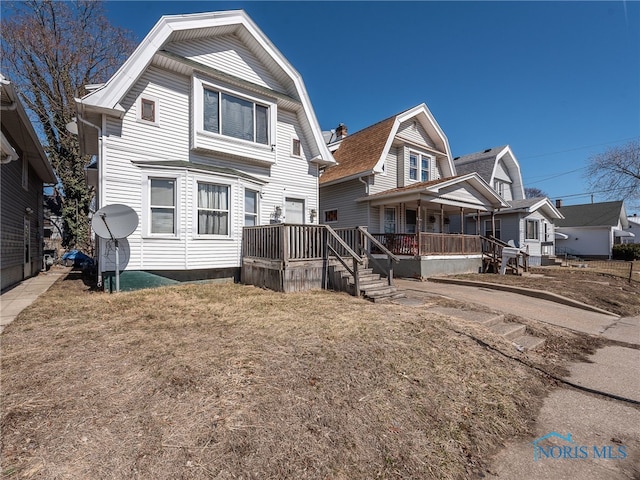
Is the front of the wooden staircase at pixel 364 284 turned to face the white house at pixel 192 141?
no

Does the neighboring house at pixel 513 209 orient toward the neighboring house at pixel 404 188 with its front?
no

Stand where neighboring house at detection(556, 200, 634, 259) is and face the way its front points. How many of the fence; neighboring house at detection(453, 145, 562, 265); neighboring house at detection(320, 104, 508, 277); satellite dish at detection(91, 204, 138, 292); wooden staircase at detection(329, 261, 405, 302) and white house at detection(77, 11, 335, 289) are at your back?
0

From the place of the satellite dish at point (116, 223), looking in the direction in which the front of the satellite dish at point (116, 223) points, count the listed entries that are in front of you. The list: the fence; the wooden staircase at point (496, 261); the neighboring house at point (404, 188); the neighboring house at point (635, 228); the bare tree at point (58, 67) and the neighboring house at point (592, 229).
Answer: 0

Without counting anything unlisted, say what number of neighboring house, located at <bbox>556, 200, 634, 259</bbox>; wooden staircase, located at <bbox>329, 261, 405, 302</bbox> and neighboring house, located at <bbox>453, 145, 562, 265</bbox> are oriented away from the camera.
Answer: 0

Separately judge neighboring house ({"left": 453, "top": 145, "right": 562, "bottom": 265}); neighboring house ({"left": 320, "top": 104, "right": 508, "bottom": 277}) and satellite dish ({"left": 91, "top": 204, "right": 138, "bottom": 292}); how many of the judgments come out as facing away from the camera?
0

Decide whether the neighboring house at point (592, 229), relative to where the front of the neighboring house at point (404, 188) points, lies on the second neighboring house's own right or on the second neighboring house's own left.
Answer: on the second neighboring house's own left

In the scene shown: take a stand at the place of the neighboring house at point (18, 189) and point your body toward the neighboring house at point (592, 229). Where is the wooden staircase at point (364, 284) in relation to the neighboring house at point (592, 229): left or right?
right

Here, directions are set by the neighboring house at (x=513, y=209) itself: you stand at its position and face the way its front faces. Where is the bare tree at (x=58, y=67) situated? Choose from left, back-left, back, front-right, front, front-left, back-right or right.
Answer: right

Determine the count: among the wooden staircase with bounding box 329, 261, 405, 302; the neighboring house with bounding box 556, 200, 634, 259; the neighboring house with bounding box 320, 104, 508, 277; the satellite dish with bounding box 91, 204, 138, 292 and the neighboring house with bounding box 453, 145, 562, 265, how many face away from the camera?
0

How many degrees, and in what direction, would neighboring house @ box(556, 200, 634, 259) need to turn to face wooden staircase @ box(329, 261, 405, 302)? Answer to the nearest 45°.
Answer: approximately 45° to its right

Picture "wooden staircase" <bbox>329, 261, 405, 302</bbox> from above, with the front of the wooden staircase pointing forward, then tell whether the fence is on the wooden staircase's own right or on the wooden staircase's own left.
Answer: on the wooden staircase's own left

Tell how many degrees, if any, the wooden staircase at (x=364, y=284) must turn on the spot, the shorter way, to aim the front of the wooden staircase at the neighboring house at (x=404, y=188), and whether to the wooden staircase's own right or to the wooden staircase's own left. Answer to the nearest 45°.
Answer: approximately 135° to the wooden staircase's own left

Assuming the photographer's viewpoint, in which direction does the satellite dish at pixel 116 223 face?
facing the viewer and to the left of the viewer

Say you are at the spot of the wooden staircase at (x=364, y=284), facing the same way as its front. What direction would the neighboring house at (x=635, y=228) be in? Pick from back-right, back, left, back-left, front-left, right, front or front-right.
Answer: left
